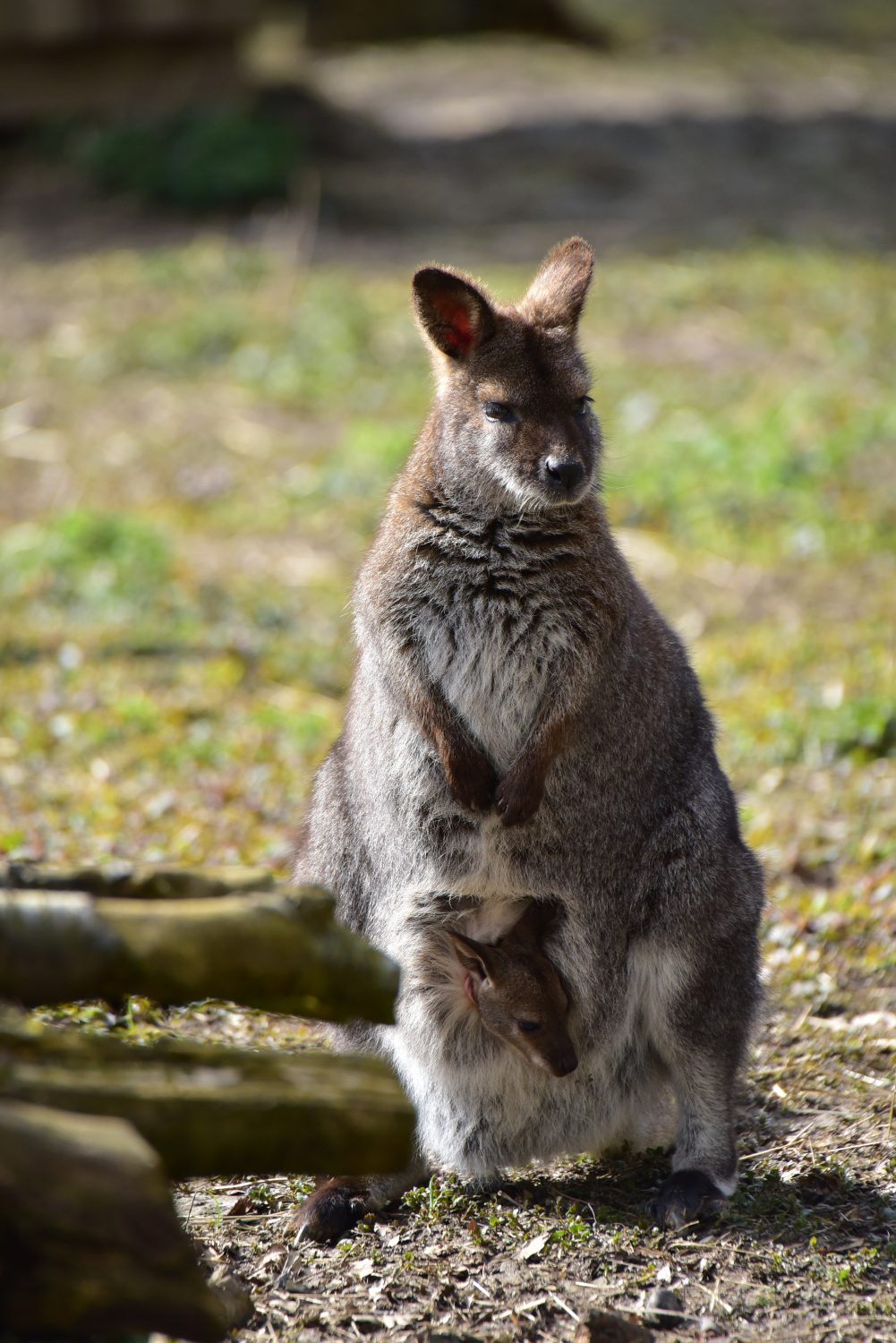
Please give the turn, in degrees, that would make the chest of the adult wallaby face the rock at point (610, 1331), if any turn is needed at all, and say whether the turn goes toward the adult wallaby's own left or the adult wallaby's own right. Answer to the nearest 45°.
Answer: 0° — it already faces it

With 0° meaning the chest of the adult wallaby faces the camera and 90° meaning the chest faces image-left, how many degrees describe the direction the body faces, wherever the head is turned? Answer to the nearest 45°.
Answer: approximately 0°

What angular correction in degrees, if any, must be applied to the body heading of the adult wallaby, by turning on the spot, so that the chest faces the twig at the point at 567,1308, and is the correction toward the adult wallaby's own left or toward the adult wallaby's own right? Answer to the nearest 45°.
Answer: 0° — it already faces it
